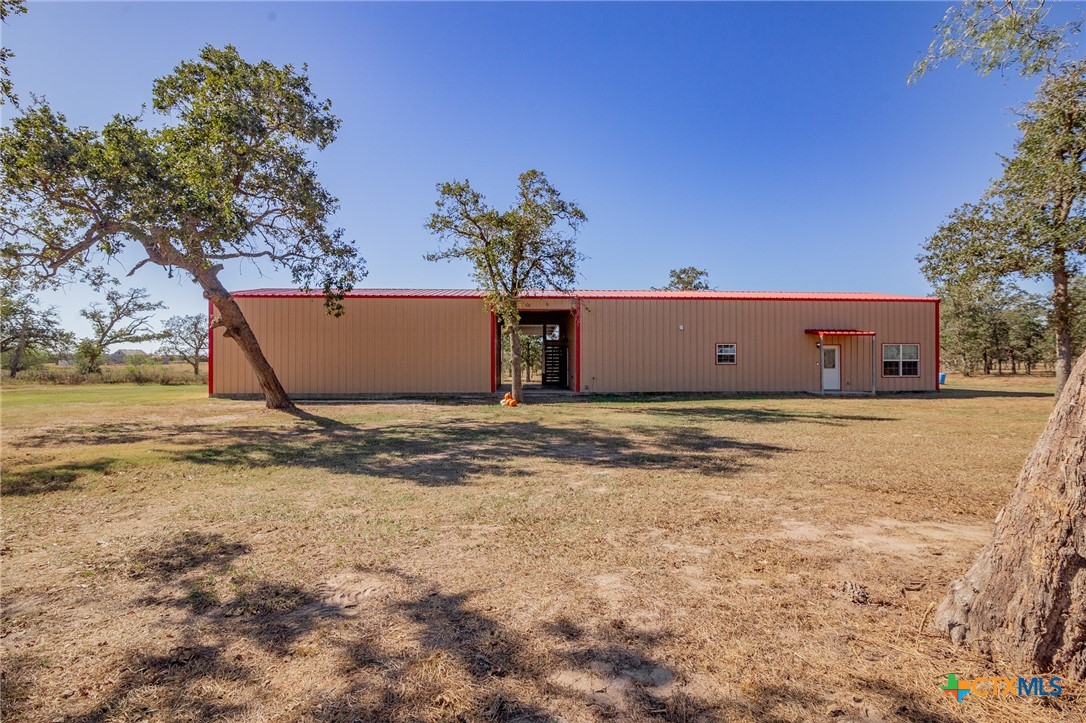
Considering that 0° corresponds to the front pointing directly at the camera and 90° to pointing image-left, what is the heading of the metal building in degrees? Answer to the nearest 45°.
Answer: approximately 0°
